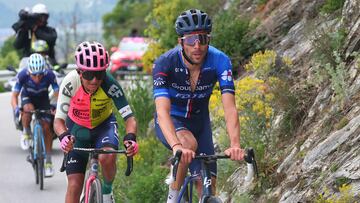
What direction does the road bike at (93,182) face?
toward the camera

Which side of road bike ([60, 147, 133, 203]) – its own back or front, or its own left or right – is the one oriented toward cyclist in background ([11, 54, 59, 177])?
back

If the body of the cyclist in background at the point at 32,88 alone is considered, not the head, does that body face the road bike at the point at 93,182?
yes

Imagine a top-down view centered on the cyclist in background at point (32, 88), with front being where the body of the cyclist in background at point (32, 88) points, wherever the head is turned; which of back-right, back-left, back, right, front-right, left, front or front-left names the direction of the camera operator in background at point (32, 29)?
back

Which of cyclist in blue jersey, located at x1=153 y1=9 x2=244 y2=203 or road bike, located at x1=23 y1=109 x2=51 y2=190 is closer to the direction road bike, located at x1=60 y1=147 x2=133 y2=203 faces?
the cyclist in blue jersey

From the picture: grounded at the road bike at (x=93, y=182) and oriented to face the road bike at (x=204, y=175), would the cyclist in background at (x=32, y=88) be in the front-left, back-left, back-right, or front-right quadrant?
back-left

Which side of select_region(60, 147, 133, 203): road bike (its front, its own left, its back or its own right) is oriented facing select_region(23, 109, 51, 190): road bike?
back

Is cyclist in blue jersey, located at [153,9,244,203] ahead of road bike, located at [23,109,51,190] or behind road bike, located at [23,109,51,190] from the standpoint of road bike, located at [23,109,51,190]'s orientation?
ahead

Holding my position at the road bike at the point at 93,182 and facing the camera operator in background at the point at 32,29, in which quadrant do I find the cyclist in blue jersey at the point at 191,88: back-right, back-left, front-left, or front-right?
back-right

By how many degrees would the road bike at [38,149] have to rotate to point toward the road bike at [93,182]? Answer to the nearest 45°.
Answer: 0° — it already faces it

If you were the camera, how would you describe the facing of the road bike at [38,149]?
facing the viewer
